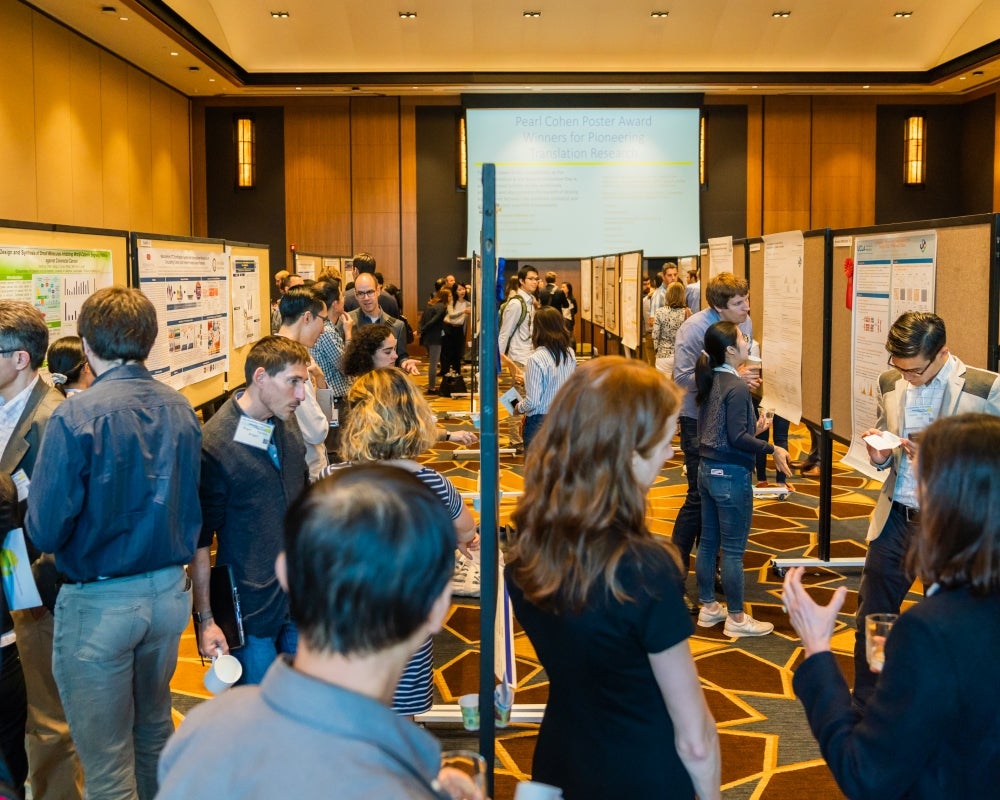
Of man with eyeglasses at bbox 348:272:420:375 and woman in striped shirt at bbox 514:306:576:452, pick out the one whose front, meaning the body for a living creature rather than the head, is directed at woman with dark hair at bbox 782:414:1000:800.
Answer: the man with eyeglasses

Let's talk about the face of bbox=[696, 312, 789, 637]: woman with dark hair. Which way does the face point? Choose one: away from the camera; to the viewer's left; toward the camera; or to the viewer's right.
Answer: to the viewer's right

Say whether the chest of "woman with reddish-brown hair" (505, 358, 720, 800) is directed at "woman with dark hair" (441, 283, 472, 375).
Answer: no

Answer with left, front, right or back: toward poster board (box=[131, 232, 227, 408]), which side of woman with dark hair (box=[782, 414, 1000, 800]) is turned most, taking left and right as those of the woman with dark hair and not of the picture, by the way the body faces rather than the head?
front

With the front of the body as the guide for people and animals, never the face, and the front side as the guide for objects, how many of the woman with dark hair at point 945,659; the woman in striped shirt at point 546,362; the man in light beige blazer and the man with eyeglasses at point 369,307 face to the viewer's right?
0

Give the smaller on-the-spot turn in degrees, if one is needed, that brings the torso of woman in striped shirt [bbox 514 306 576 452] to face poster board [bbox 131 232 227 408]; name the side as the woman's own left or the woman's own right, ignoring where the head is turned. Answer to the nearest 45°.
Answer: approximately 90° to the woman's own left

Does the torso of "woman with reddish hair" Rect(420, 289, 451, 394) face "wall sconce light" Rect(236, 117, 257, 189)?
no

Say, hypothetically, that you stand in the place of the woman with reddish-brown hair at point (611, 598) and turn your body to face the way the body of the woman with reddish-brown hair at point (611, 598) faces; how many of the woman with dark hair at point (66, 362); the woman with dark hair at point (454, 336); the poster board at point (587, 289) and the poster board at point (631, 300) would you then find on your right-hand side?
0

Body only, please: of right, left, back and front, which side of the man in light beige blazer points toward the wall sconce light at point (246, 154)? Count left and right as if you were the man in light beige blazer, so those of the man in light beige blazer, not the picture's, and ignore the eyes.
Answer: right

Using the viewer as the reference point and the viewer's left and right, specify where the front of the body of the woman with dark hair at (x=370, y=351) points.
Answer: facing the viewer and to the right of the viewer

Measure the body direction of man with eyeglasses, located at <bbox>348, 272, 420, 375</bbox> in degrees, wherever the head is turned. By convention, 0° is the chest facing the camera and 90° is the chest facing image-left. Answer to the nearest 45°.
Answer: approximately 0°
